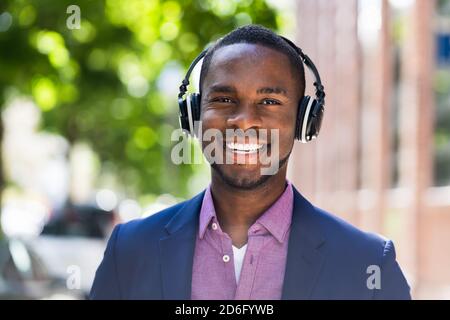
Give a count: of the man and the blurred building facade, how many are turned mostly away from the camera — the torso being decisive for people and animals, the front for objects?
0

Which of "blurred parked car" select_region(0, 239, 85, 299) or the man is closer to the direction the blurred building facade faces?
the blurred parked car

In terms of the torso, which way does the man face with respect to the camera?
toward the camera

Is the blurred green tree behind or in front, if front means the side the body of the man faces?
behind

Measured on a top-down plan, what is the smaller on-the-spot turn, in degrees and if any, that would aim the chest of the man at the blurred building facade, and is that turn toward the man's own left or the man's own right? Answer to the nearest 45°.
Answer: approximately 180°

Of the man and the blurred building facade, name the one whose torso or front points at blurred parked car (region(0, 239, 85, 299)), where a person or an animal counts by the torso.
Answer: the blurred building facade

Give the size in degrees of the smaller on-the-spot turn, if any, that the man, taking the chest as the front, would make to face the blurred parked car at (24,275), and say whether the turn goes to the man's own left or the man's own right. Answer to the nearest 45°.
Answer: approximately 180°

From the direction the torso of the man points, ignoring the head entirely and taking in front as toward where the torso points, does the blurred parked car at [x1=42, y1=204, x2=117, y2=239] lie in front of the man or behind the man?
behind

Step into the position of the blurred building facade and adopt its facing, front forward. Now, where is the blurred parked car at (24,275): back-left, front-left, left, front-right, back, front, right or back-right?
front

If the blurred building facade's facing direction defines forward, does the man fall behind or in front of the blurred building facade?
in front
